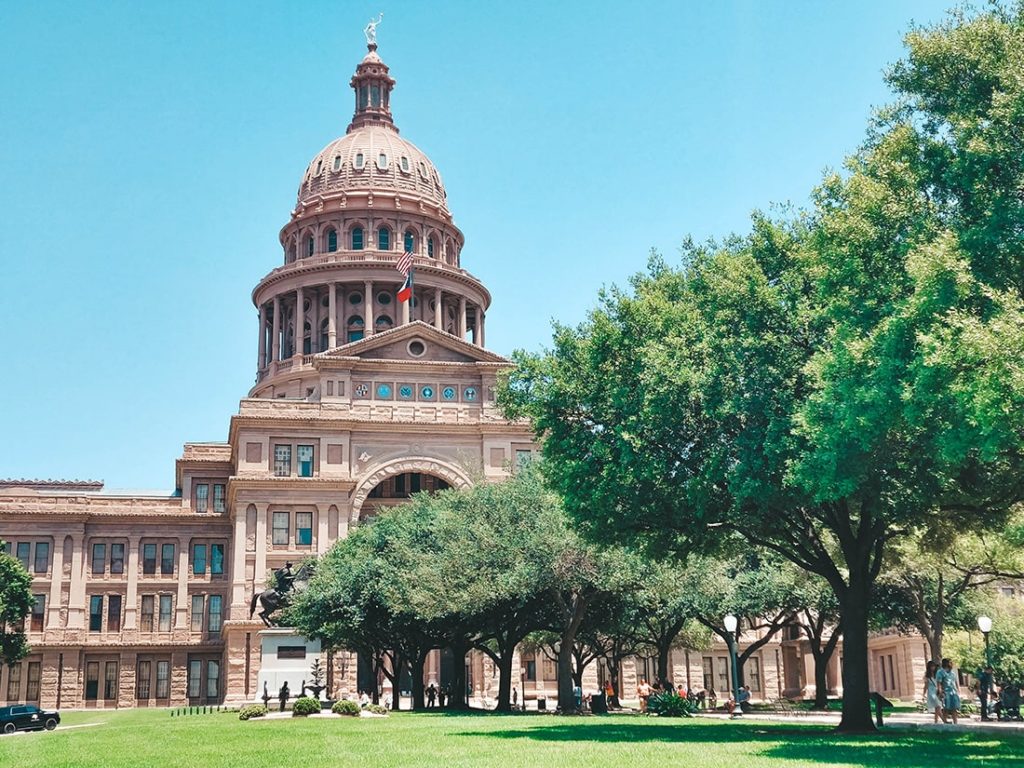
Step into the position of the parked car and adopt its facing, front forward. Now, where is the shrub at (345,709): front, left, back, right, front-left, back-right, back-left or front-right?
front-right

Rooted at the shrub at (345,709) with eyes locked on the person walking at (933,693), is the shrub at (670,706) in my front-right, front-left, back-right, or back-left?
front-left

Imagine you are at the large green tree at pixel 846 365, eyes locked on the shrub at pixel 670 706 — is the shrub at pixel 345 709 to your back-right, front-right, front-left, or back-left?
front-left

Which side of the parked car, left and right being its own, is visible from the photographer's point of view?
right

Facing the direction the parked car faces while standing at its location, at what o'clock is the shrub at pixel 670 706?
The shrub is roughly at 1 o'clock from the parked car.
